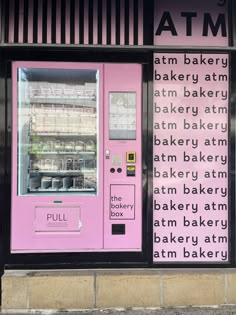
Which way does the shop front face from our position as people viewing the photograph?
facing the viewer

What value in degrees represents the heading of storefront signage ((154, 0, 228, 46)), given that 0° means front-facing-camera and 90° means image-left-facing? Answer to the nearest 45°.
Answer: approximately 0°
